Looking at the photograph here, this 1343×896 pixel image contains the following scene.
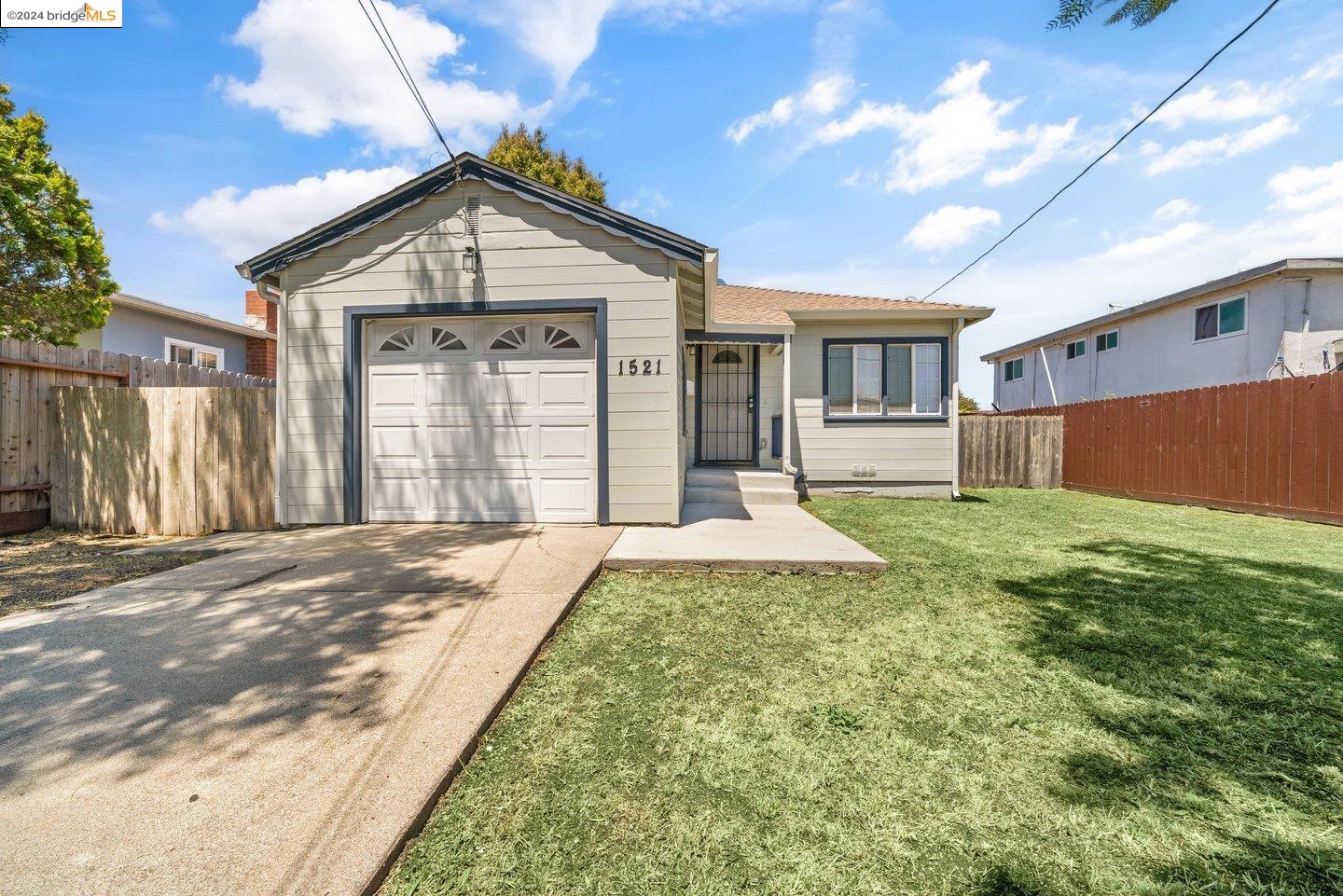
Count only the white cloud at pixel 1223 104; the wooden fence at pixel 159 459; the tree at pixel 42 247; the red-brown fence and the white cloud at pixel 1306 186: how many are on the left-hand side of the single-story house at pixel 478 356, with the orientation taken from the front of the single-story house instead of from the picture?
3

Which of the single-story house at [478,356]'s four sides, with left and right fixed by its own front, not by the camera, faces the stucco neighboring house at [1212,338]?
left

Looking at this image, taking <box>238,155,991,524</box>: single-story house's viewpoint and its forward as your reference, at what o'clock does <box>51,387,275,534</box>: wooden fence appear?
The wooden fence is roughly at 3 o'clock from the single-story house.

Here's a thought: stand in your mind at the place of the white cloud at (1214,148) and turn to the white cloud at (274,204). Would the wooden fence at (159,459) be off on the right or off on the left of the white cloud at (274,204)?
left

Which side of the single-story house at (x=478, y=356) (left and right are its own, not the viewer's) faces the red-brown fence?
left

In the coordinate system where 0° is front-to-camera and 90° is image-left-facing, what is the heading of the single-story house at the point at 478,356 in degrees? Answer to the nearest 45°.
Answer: approximately 0°

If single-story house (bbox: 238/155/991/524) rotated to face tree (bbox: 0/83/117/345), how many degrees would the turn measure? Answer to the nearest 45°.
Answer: approximately 135° to its right

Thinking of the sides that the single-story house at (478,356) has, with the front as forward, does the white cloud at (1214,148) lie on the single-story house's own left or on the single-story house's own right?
on the single-story house's own left

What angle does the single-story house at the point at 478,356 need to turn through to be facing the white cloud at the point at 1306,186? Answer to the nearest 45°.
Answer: approximately 90° to its left

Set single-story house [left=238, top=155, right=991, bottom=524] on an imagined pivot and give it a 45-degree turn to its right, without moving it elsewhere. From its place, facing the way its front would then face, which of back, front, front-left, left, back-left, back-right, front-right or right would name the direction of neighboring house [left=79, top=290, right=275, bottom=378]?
right

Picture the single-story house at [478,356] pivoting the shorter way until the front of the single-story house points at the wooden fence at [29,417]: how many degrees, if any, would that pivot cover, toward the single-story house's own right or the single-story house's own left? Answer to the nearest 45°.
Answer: approximately 90° to the single-story house's own right

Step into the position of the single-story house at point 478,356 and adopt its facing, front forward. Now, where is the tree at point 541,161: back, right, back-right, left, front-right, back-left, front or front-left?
back
